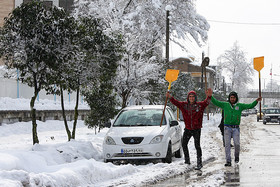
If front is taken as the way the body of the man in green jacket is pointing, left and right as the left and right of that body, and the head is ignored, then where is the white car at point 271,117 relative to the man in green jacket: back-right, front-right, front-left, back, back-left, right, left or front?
back

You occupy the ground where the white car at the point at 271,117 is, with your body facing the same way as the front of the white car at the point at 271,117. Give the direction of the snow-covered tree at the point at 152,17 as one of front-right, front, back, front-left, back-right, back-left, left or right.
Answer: front-right

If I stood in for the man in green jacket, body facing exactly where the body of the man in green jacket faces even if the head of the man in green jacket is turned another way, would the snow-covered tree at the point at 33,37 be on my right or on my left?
on my right

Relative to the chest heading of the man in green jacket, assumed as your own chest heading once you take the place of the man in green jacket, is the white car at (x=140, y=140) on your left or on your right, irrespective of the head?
on your right
